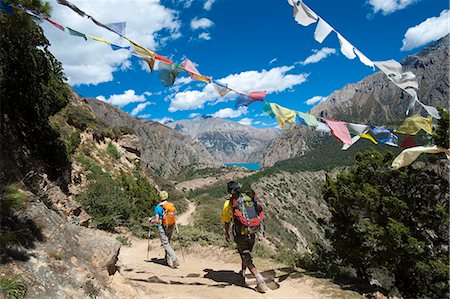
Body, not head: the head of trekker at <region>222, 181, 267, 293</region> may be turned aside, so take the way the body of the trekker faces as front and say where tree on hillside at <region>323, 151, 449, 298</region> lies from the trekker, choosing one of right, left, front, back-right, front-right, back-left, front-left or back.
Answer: right

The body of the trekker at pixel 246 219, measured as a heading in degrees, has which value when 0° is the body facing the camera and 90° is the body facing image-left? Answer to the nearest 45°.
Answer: approximately 135°

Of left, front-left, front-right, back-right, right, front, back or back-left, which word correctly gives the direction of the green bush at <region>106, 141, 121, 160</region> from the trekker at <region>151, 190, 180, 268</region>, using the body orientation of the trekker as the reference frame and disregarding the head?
front-right

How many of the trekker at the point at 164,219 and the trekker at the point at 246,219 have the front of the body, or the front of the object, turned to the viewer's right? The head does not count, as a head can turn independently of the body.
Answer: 0

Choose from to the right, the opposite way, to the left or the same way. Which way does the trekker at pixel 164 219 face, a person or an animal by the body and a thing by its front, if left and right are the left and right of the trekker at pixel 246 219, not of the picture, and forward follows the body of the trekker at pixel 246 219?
the same way

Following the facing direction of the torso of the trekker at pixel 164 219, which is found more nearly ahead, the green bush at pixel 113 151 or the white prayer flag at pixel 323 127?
the green bush

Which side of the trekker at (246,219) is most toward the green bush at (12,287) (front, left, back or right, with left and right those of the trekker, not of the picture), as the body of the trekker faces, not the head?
left

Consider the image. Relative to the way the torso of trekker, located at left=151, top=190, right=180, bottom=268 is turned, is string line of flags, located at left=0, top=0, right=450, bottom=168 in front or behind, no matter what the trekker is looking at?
behind

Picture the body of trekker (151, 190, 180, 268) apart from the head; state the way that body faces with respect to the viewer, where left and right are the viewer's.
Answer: facing away from the viewer and to the left of the viewer

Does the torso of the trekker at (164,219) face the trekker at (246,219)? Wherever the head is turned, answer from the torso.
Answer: no

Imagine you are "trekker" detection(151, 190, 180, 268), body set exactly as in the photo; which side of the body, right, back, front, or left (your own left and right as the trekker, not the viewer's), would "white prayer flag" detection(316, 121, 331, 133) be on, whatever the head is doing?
back

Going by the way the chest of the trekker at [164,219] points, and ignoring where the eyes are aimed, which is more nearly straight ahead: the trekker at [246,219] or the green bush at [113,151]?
the green bush

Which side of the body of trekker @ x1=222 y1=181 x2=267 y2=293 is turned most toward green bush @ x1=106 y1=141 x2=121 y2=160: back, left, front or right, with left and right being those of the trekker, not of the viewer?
front
